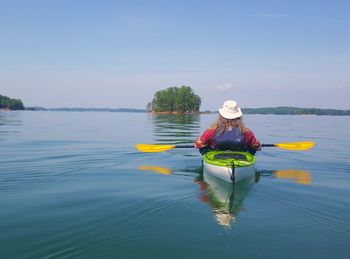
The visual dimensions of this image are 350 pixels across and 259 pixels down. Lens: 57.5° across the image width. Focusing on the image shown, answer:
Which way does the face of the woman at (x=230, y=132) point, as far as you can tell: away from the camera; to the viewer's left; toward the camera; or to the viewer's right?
away from the camera

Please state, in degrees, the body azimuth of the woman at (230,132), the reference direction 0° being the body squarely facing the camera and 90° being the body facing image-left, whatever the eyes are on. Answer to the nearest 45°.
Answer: approximately 180°
